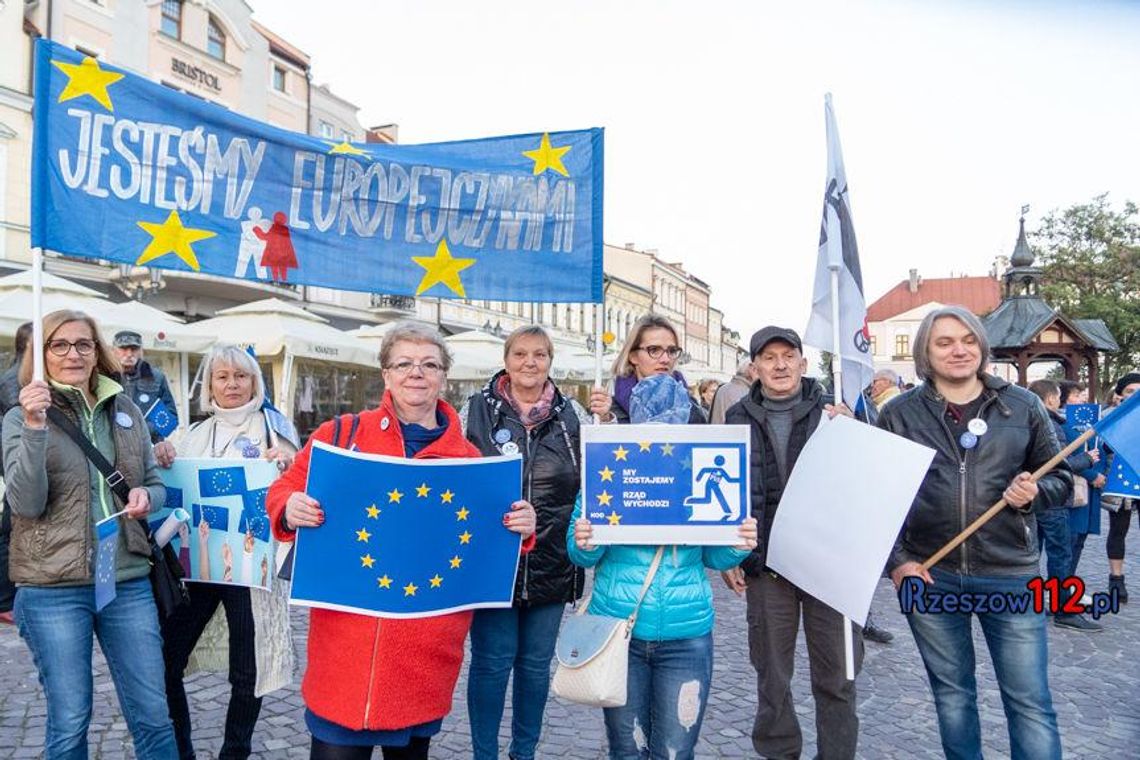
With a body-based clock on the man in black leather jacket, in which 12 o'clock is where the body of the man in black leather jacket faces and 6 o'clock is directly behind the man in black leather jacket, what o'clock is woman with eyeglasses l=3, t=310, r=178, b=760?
The woman with eyeglasses is roughly at 2 o'clock from the man in black leather jacket.

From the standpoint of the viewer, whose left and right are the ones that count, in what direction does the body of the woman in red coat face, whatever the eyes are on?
facing the viewer

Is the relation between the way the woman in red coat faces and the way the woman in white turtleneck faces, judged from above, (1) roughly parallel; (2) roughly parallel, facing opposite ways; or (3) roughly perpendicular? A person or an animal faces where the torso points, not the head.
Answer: roughly parallel

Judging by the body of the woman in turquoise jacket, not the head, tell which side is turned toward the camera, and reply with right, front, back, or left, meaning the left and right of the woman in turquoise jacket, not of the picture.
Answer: front

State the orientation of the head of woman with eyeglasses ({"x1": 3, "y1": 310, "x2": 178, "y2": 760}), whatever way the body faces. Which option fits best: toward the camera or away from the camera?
toward the camera

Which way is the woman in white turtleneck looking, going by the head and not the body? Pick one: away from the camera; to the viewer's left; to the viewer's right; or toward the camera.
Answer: toward the camera

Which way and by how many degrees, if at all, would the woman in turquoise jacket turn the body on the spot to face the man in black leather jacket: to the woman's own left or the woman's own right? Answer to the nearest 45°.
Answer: approximately 90° to the woman's own left

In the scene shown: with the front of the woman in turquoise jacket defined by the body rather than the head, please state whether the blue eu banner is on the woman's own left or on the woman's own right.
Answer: on the woman's own right

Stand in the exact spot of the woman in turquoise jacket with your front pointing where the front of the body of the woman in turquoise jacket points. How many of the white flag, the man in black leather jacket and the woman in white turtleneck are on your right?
1

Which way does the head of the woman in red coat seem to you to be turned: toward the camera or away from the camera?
toward the camera

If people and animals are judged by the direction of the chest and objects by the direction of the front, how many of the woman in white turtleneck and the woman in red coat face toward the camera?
2

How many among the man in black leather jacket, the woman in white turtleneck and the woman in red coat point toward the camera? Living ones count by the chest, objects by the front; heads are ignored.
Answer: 3

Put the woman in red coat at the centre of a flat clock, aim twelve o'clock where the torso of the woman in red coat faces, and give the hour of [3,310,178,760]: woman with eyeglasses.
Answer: The woman with eyeglasses is roughly at 4 o'clock from the woman in red coat.

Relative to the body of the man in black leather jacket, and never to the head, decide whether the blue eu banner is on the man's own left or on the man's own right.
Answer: on the man's own right

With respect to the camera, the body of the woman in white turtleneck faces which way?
toward the camera

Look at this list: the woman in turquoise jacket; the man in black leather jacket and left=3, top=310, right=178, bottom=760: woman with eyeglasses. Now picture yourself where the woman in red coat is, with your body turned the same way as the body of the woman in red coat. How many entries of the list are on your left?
2

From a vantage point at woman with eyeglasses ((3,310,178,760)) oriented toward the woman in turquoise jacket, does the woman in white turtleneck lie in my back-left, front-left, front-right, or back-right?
front-left
